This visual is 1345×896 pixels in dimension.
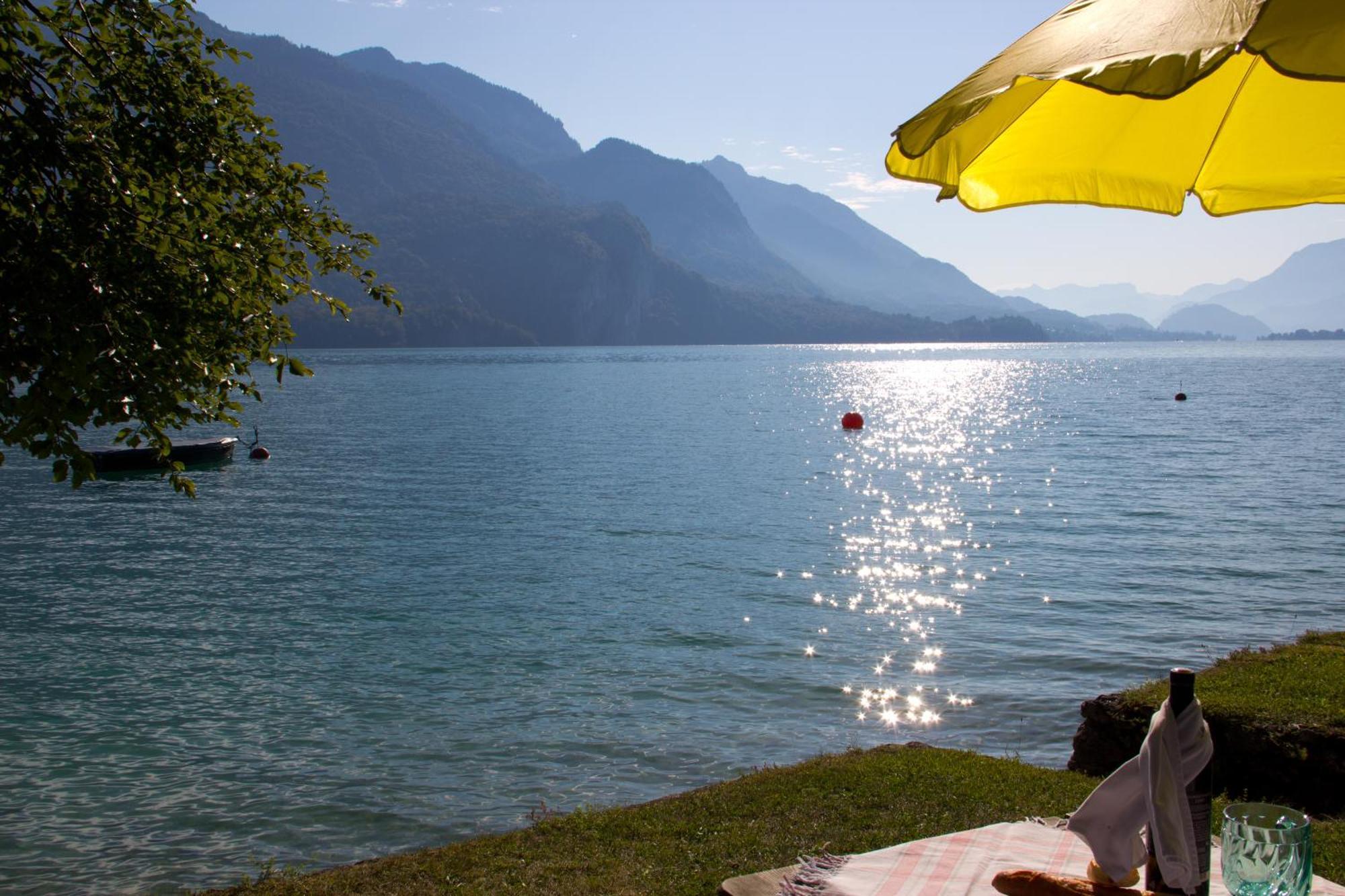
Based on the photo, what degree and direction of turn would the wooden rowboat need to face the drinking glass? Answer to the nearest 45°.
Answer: approximately 90° to its right

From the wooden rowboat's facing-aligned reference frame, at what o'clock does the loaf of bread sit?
The loaf of bread is roughly at 3 o'clock from the wooden rowboat.

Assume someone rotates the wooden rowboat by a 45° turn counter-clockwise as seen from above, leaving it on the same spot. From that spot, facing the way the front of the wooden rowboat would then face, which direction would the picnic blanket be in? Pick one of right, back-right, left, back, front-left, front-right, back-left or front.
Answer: back-right

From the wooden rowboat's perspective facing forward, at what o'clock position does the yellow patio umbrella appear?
The yellow patio umbrella is roughly at 3 o'clock from the wooden rowboat.

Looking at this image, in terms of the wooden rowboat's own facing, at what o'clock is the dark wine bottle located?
The dark wine bottle is roughly at 3 o'clock from the wooden rowboat.

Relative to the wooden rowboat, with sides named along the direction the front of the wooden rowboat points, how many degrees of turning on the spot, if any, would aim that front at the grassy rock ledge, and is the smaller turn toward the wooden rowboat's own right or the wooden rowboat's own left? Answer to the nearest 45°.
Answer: approximately 90° to the wooden rowboat's own right

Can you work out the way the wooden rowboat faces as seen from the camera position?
facing to the right of the viewer
